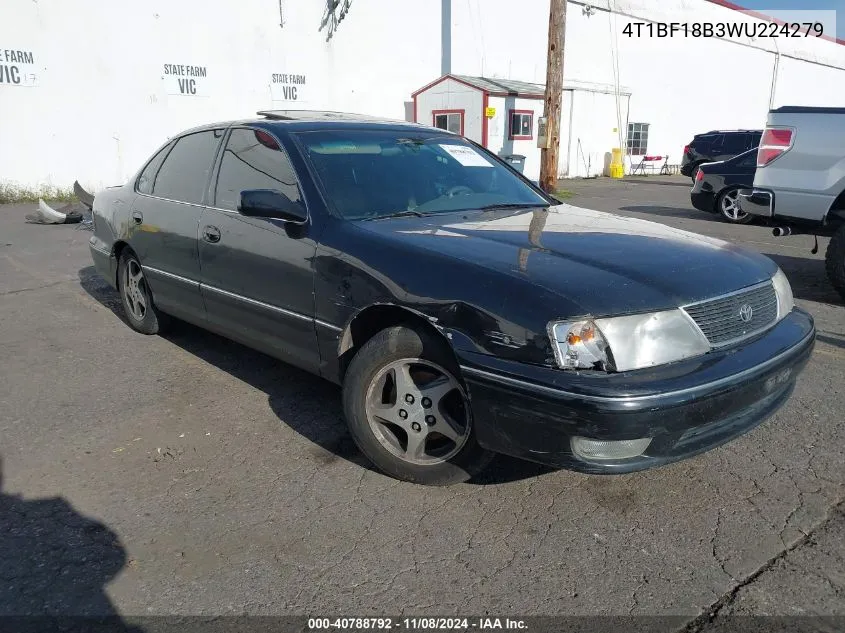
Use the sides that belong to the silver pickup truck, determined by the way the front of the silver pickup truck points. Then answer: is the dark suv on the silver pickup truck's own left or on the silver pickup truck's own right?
on the silver pickup truck's own left

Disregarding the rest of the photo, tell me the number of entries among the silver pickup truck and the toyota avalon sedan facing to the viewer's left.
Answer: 0

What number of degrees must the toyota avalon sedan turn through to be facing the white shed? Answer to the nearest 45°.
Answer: approximately 135° to its left

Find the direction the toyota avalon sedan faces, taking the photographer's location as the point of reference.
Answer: facing the viewer and to the right of the viewer

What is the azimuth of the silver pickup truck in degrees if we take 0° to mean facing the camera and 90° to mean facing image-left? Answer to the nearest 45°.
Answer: approximately 270°

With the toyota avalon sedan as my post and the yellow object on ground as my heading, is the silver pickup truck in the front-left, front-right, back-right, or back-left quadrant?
front-right

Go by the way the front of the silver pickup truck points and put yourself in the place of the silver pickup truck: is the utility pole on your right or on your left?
on your left
